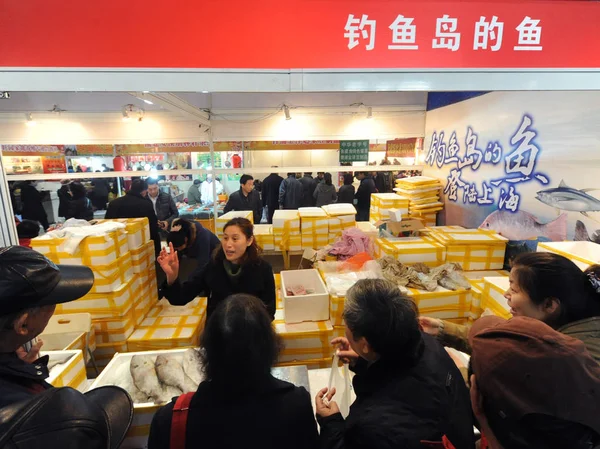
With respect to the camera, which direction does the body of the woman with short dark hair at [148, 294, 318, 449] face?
away from the camera

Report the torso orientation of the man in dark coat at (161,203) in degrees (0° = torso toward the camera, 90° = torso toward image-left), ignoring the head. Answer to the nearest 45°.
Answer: approximately 45°

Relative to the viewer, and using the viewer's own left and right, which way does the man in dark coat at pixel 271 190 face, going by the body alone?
facing away from the viewer

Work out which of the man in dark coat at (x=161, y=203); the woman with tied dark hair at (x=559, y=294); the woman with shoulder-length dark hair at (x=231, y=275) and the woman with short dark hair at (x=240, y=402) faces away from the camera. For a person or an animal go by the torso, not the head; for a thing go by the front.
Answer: the woman with short dark hair at (x=240, y=402)

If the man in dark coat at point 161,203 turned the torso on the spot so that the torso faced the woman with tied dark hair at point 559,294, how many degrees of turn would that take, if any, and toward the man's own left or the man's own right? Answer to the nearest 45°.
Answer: approximately 45° to the man's own left

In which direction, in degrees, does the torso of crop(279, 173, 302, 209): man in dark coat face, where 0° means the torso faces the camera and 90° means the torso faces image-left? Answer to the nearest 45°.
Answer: approximately 180°

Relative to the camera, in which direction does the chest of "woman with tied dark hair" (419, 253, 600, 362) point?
to the viewer's left

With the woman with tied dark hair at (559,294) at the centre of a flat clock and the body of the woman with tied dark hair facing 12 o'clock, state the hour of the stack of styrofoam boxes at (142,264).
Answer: The stack of styrofoam boxes is roughly at 12 o'clock from the woman with tied dark hair.

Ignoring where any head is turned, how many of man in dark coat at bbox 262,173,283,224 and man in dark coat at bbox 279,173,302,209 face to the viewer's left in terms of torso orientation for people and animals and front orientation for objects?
0

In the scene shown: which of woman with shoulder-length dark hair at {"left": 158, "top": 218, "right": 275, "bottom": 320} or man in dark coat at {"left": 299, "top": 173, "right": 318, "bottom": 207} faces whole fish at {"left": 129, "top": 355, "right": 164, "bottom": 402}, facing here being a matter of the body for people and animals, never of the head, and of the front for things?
the woman with shoulder-length dark hair

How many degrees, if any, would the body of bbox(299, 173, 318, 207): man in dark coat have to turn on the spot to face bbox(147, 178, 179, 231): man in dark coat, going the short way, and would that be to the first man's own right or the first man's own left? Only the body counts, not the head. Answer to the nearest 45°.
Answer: approximately 135° to the first man's own left

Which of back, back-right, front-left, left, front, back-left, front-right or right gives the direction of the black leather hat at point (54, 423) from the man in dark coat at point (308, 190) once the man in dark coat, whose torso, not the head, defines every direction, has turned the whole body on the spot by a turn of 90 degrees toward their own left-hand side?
left
